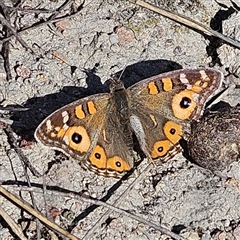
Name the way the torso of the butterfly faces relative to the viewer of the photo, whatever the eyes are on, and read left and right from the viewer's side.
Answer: facing away from the viewer

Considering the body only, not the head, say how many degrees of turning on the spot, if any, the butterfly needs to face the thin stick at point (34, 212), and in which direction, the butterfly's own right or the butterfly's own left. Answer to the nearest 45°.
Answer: approximately 90° to the butterfly's own left

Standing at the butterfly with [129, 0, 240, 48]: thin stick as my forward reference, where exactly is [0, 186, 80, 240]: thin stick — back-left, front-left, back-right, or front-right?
back-left

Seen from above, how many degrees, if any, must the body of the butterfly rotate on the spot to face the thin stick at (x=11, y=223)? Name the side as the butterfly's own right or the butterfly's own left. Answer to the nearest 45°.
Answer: approximately 90° to the butterfly's own left

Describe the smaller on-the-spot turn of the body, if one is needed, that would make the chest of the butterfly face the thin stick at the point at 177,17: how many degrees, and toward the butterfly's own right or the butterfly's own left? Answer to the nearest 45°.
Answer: approximately 45° to the butterfly's own right
